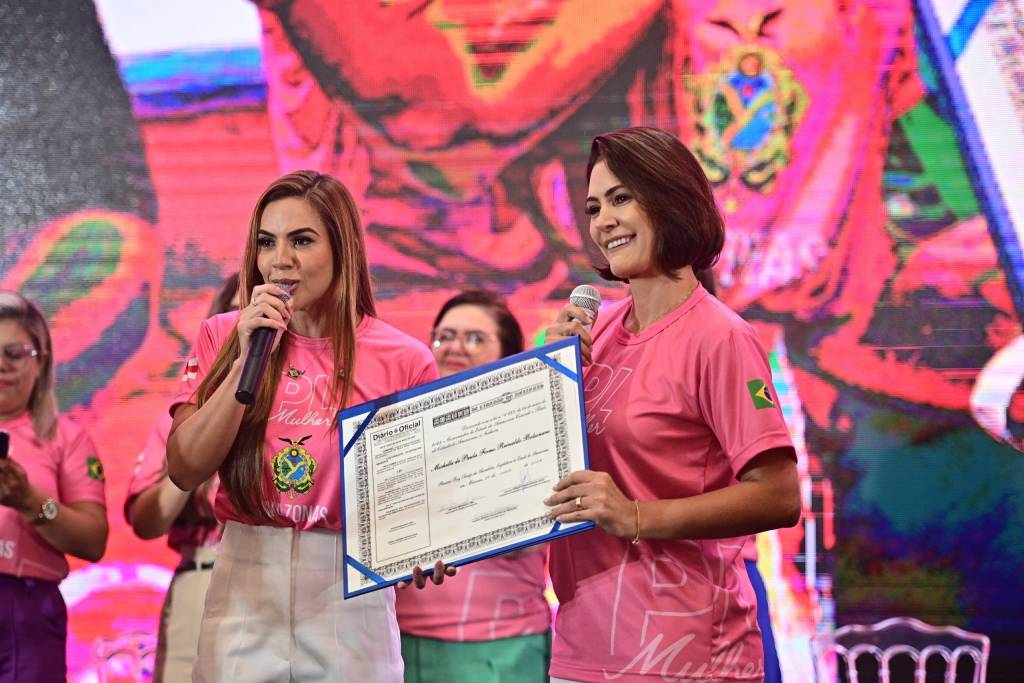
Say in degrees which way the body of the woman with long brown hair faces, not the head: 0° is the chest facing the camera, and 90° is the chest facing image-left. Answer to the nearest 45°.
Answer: approximately 0°

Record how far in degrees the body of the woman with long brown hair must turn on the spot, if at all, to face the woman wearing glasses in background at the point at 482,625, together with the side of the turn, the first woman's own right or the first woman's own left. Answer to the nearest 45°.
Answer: approximately 135° to the first woman's own left

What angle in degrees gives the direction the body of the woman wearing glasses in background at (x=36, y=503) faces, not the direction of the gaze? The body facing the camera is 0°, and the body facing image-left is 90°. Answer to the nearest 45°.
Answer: approximately 45°

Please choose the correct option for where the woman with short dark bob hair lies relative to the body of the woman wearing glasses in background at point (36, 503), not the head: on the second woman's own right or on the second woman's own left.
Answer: on the second woman's own left

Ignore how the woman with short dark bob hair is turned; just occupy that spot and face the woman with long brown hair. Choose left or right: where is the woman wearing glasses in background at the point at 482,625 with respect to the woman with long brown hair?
right

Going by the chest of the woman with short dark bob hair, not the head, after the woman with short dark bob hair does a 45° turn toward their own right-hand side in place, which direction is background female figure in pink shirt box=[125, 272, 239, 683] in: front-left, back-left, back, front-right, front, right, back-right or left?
front-right

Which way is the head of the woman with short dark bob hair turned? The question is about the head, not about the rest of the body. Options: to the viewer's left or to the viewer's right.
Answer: to the viewer's left

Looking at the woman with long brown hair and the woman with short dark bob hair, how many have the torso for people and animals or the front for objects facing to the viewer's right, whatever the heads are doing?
0

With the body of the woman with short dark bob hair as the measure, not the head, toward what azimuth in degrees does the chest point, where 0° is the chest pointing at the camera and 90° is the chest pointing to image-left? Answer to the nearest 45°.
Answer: approximately 45°

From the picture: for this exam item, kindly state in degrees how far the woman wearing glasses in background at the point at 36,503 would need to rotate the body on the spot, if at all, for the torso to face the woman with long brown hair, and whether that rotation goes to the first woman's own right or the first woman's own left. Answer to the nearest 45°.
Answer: approximately 45° to the first woman's own left
